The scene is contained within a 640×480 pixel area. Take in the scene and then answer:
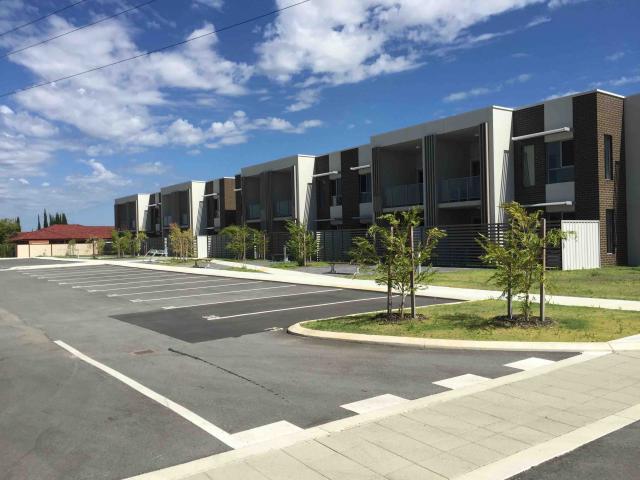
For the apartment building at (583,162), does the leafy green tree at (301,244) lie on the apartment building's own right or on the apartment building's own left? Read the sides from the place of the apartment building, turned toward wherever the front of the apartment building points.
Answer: on the apartment building's own right

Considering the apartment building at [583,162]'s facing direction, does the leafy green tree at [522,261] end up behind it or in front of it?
in front

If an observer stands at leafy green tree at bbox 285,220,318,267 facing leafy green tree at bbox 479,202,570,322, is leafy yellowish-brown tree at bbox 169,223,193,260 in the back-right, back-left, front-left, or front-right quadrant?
back-right

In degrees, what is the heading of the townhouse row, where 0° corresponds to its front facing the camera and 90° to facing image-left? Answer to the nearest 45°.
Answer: approximately 45°

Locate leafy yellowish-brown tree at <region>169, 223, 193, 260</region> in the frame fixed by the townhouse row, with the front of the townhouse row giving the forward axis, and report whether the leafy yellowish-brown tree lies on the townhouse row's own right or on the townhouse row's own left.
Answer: on the townhouse row's own right

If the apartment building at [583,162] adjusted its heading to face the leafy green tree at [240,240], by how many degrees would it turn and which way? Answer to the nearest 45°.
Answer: approximately 45° to its right
